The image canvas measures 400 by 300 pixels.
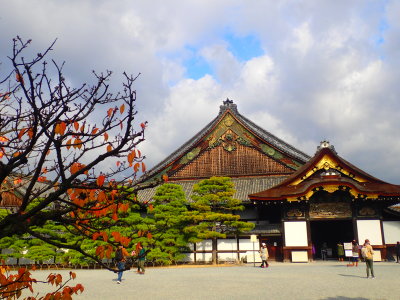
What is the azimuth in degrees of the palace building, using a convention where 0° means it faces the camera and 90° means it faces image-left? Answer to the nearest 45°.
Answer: approximately 0°

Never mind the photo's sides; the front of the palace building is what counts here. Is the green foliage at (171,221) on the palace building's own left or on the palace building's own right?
on the palace building's own right
